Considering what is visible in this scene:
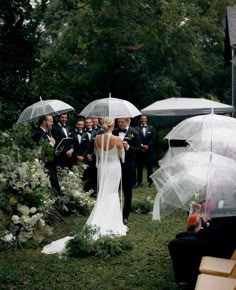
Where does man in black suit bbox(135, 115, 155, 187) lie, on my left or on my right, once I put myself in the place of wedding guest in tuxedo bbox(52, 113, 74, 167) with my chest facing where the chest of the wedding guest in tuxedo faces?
on my left

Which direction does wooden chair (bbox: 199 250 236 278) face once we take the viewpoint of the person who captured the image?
facing to the left of the viewer

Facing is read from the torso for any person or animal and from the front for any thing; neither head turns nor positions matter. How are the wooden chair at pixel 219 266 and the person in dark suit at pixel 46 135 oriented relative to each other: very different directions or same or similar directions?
very different directions

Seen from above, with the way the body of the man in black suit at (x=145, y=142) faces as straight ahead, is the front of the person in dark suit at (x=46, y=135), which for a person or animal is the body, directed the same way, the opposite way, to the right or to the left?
to the left

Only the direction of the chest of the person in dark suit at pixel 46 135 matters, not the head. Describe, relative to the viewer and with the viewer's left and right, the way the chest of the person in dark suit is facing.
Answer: facing to the right of the viewer

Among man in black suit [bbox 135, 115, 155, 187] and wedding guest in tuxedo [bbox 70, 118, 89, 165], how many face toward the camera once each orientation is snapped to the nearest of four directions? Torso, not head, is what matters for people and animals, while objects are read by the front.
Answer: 2

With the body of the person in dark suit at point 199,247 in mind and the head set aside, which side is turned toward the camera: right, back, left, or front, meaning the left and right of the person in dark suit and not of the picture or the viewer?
left

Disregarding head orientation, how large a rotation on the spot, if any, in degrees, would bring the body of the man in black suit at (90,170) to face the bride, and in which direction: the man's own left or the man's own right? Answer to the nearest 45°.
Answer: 0° — they already face them
